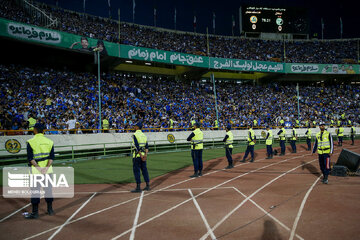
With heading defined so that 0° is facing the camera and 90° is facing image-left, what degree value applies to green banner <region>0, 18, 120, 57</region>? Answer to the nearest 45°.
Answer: approximately 315°

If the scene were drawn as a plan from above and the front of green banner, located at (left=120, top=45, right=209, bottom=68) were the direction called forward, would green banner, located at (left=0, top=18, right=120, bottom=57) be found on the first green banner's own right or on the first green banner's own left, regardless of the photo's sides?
on the first green banner's own right

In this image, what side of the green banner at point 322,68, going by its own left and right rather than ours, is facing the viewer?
front

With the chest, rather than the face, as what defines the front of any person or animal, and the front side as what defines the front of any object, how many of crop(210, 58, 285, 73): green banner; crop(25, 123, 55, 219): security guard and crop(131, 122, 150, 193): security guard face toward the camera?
1

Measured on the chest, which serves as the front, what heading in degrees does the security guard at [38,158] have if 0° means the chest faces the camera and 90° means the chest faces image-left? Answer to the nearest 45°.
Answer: approximately 180°

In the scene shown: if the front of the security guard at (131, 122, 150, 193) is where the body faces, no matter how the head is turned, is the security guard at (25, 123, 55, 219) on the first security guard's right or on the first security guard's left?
on the first security guard's left

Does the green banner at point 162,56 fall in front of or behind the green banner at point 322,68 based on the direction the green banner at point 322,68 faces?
in front

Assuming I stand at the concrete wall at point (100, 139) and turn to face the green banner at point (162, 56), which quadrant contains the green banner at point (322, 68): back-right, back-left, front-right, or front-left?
front-right

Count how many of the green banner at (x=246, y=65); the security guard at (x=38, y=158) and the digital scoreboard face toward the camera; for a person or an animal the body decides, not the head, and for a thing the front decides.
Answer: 2

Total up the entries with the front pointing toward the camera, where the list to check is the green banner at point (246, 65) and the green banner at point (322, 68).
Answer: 2

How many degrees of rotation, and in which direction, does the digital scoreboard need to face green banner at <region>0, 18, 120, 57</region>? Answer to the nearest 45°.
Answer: approximately 45° to its right

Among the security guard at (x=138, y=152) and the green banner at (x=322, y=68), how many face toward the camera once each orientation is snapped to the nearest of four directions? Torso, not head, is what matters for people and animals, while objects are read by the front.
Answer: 1

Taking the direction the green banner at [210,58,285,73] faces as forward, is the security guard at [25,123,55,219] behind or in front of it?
in front

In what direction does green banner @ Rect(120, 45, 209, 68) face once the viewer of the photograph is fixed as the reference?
facing the viewer and to the right of the viewer

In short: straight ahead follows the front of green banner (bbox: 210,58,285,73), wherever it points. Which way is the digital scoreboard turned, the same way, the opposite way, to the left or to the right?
the same way

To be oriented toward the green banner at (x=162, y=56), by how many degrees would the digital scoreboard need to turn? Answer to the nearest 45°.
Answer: approximately 45° to its right

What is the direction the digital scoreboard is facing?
toward the camera
